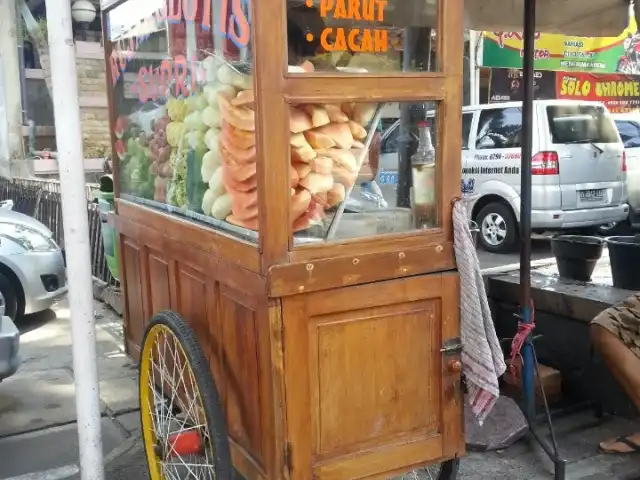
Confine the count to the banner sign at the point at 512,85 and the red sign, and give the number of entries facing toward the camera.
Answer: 2

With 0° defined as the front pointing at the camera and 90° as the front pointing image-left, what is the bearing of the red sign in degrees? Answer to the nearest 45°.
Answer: approximately 0°

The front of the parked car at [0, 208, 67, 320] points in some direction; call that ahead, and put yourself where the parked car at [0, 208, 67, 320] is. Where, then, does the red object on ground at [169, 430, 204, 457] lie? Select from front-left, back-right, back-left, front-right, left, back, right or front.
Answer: front-right

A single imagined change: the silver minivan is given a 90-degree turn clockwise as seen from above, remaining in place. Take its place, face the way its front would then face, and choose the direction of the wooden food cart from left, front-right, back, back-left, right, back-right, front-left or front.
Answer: back-right

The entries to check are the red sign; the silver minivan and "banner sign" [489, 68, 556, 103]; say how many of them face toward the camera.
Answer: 2

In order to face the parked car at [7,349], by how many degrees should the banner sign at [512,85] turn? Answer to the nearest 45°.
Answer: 0° — it already faces it

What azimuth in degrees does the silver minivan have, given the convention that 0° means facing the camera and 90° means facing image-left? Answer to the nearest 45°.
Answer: approximately 135°

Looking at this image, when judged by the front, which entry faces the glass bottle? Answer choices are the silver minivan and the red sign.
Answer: the red sign

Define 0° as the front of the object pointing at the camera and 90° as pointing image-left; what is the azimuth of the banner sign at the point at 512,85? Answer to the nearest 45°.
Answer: approximately 0°

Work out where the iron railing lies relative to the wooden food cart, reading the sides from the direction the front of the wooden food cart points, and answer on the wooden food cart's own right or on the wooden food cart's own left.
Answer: on the wooden food cart's own right
